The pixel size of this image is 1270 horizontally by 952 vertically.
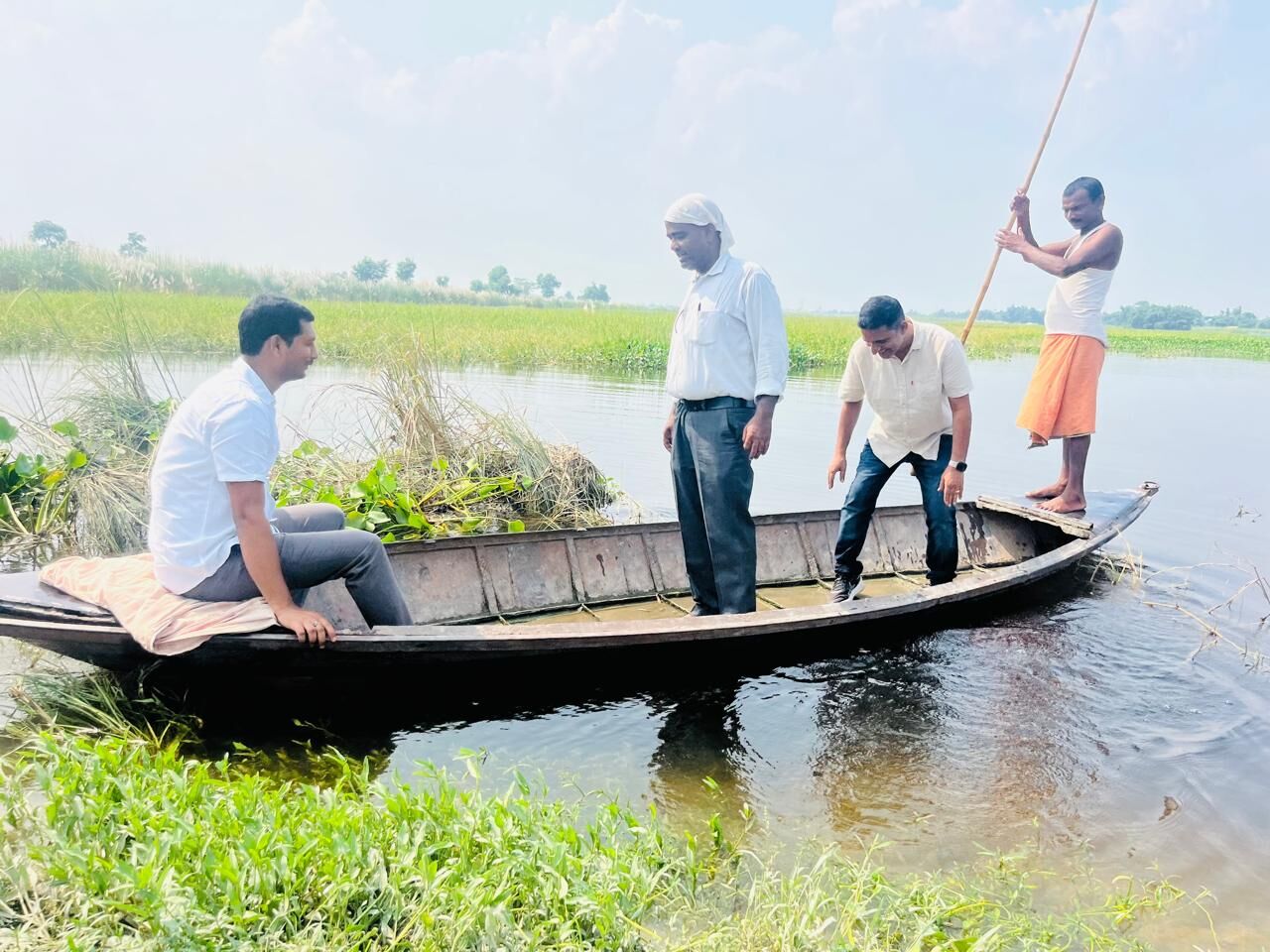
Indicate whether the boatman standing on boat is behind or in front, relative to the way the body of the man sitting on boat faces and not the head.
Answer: in front

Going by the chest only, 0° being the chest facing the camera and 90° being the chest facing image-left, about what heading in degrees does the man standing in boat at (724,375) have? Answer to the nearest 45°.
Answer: approximately 45°

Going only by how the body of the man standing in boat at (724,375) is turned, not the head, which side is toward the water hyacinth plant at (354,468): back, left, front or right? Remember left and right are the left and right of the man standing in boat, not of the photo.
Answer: right

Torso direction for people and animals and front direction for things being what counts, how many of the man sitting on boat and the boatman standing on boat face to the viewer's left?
1

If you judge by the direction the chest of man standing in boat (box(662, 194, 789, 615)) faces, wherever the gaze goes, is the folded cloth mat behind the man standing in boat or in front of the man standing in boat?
in front

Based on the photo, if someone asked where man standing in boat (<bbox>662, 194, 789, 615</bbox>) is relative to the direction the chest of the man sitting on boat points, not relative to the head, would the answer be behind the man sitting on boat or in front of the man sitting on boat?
in front

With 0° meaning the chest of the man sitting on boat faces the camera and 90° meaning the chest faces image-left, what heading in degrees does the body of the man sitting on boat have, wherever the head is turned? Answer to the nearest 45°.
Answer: approximately 270°

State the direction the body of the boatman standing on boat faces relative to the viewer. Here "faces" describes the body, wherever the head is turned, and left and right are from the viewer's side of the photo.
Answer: facing to the left of the viewer

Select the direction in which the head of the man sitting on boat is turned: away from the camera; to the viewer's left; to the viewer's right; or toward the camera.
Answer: to the viewer's right

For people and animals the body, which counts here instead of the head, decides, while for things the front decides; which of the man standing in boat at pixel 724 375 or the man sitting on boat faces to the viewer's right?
the man sitting on boat
